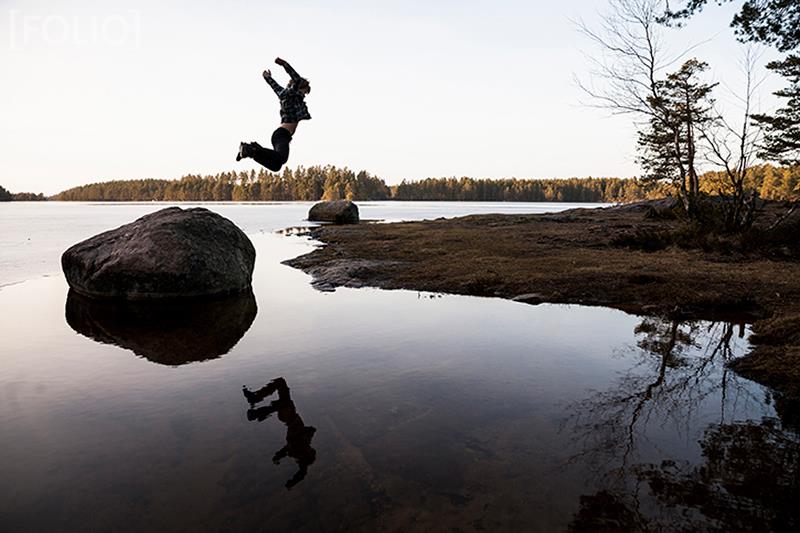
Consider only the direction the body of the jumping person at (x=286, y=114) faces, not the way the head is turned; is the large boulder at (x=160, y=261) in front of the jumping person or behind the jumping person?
behind

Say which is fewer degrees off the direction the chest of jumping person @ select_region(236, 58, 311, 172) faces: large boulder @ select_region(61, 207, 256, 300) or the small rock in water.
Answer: the small rock in water

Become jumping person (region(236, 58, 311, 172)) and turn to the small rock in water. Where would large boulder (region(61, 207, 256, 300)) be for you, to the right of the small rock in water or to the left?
left

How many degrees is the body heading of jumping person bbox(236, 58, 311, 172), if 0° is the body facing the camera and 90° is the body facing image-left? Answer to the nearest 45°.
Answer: approximately 270°

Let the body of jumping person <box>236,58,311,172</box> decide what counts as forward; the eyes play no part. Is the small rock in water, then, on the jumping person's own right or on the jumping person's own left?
on the jumping person's own left
